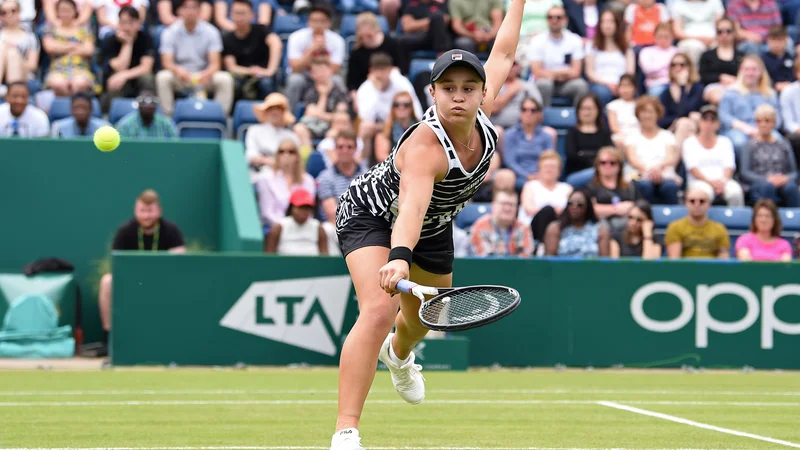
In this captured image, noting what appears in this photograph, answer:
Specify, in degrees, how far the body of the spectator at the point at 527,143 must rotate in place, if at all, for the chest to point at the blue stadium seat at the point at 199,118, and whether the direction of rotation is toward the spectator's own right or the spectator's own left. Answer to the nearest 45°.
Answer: approximately 90° to the spectator's own right

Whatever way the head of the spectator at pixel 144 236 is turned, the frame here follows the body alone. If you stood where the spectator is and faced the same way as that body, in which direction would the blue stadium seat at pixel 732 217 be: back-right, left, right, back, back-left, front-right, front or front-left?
left

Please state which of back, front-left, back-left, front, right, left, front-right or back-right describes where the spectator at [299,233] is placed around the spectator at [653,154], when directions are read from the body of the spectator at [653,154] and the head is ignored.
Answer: front-right

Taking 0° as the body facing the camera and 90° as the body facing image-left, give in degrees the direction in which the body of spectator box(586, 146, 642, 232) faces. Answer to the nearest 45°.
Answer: approximately 0°

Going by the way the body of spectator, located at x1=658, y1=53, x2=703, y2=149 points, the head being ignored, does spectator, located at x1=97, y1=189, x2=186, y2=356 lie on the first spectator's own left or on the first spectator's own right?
on the first spectator's own right

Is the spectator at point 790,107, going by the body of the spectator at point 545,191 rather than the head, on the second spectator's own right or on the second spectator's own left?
on the second spectator's own left
